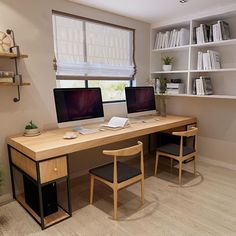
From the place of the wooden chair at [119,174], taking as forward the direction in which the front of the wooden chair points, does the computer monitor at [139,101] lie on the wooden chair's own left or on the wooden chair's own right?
on the wooden chair's own right

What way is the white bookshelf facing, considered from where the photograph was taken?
facing the viewer and to the left of the viewer

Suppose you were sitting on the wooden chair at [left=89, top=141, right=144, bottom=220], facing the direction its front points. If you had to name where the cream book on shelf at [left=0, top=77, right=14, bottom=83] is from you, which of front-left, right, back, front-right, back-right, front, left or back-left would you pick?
front-left

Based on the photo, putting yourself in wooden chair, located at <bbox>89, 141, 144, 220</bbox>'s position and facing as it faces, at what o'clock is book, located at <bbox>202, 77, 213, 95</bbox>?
The book is roughly at 3 o'clock from the wooden chair.

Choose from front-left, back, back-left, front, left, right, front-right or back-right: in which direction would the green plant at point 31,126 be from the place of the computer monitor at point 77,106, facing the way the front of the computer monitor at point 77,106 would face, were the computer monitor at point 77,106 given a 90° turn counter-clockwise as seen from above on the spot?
back-left

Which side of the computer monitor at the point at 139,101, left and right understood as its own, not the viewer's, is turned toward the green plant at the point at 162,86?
left

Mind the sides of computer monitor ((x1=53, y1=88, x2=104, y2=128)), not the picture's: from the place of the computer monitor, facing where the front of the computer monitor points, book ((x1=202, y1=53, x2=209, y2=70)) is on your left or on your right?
on your left

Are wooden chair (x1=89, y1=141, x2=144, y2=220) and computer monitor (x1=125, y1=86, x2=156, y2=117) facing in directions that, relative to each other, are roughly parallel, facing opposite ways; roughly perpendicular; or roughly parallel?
roughly parallel, facing opposite ways

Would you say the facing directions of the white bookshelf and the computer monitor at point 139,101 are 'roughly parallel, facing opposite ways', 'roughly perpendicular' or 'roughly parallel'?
roughly perpendicular

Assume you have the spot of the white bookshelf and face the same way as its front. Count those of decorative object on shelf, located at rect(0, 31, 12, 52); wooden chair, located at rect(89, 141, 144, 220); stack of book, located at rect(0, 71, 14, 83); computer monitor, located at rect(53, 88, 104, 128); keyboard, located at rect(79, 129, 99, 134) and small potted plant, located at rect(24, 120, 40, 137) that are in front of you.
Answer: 6

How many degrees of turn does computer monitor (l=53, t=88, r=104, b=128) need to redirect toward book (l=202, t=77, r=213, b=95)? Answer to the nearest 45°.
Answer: approximately 45° to its left

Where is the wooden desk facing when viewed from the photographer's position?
facing the viewer and to the right of the viewer

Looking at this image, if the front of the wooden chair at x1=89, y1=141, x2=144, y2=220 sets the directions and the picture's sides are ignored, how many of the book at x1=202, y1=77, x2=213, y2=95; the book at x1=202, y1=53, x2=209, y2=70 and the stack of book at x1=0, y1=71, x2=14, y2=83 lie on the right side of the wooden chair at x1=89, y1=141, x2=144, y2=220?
2

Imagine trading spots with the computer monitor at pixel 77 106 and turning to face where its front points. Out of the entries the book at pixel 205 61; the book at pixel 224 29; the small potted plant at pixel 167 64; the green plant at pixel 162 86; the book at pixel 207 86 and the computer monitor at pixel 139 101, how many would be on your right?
0

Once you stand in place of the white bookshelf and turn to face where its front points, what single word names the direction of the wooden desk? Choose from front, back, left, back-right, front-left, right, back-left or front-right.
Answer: front

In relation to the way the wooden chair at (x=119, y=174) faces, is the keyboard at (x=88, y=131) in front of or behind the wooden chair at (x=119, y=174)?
in front

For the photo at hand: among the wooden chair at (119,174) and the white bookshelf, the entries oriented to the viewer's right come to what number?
0

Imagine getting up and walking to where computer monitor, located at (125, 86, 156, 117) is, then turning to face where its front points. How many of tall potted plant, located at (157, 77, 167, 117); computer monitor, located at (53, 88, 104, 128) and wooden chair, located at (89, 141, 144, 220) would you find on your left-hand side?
1

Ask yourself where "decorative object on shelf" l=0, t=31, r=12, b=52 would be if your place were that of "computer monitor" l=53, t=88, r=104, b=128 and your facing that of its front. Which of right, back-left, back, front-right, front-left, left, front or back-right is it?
back-right

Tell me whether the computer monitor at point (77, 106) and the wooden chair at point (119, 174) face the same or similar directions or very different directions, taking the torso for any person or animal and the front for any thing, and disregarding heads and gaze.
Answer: very different directions
